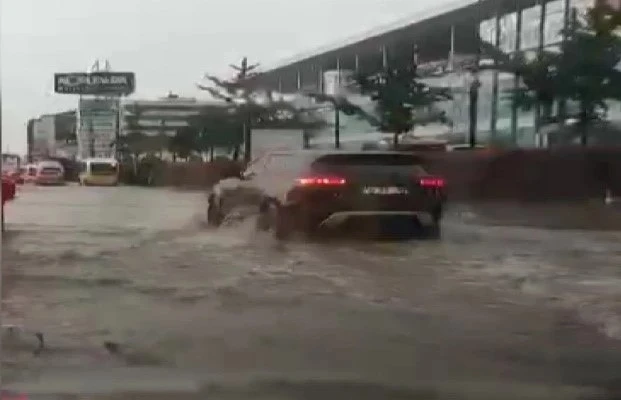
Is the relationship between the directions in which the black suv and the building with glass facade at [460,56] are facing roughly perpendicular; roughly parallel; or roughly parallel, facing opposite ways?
roughly perpendicular

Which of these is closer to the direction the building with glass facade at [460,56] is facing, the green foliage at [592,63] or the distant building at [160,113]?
the distant building

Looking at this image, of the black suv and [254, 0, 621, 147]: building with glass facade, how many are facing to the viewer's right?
0

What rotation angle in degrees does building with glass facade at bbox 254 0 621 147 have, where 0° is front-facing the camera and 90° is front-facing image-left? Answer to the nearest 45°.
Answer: approximately 45°

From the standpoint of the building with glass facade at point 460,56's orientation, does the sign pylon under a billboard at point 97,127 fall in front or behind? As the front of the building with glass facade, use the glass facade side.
in front

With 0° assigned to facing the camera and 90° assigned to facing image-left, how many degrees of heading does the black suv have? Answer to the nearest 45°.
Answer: approximately 135°

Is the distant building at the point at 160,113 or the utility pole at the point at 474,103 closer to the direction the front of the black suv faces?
the distant building

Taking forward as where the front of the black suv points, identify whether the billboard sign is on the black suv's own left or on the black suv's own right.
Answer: on the black suv's own left

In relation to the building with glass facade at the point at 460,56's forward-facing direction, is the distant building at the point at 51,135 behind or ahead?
ahead

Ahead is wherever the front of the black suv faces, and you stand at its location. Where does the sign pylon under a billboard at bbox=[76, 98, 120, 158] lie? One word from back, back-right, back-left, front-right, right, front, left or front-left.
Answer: front-left
